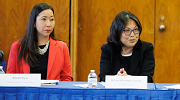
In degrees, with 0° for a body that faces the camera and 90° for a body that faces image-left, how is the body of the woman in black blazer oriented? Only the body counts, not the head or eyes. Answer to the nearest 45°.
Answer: approximately 0°

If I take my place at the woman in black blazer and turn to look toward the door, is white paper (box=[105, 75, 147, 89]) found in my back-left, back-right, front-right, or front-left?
back-right

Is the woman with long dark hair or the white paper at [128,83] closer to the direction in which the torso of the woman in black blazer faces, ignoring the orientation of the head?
the white paper

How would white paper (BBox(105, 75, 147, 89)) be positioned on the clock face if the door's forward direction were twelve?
The white paper is roughly at 12 o'clock from the door.

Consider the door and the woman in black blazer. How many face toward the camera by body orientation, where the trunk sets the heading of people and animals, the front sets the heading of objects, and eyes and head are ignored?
2

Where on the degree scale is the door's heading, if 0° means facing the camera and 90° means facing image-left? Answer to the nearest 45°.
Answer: approximately 0°

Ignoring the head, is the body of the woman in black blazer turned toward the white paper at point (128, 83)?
yes

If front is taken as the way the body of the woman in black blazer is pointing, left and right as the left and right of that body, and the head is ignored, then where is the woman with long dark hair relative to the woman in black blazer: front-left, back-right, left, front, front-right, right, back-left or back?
right

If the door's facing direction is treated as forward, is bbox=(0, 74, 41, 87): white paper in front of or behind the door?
in front
